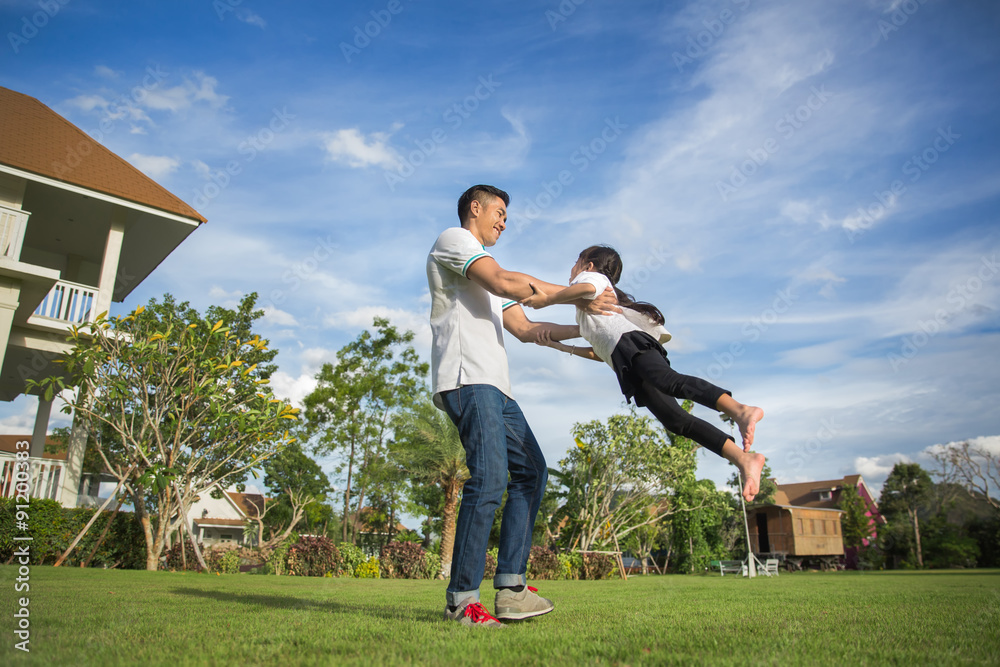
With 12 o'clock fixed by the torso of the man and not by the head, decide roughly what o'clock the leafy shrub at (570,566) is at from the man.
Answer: The leafy shrub is roughly at 9 o'clock from the man.

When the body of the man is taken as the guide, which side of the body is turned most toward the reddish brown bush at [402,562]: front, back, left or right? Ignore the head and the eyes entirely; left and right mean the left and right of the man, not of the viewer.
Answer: left

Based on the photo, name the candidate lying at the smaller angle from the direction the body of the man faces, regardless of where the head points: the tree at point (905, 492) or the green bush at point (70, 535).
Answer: the tree

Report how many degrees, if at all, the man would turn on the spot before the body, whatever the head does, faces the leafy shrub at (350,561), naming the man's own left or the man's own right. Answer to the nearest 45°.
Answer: approximately 90° to the man's own left

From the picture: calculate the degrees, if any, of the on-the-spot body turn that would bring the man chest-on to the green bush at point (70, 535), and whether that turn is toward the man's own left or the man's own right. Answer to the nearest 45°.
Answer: approximately 135° to the man's own left

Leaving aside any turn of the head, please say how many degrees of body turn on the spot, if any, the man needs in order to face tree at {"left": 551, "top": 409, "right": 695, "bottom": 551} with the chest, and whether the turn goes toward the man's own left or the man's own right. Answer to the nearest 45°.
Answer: approximately 90° to the man's own left

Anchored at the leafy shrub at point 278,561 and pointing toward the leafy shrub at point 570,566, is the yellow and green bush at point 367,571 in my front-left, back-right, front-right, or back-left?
front-right

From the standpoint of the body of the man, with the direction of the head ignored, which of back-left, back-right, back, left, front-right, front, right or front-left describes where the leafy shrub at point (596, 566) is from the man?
left

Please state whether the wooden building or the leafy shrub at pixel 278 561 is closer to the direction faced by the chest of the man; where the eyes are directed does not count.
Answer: the wooden building

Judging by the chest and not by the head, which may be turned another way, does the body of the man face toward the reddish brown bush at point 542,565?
no

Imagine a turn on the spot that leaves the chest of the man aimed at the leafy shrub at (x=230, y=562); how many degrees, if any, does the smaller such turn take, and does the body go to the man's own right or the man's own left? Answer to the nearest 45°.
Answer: approximately 135° to the man's own left

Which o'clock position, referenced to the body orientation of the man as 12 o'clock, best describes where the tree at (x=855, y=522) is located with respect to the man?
The tree is roughly at 10 o'clock from the man.

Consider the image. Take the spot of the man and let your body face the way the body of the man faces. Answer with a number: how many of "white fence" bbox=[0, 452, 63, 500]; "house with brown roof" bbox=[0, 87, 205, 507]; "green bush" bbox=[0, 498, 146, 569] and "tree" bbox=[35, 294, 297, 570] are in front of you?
0

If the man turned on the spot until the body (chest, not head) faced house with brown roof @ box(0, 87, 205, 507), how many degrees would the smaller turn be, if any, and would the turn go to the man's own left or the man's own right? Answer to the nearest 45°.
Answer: approximately 135° to the man's own left

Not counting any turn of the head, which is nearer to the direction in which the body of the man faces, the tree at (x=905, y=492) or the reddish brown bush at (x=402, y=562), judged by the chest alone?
the tree

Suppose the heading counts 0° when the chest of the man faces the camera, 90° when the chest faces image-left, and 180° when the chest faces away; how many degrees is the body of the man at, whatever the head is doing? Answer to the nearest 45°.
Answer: approximately 270°
